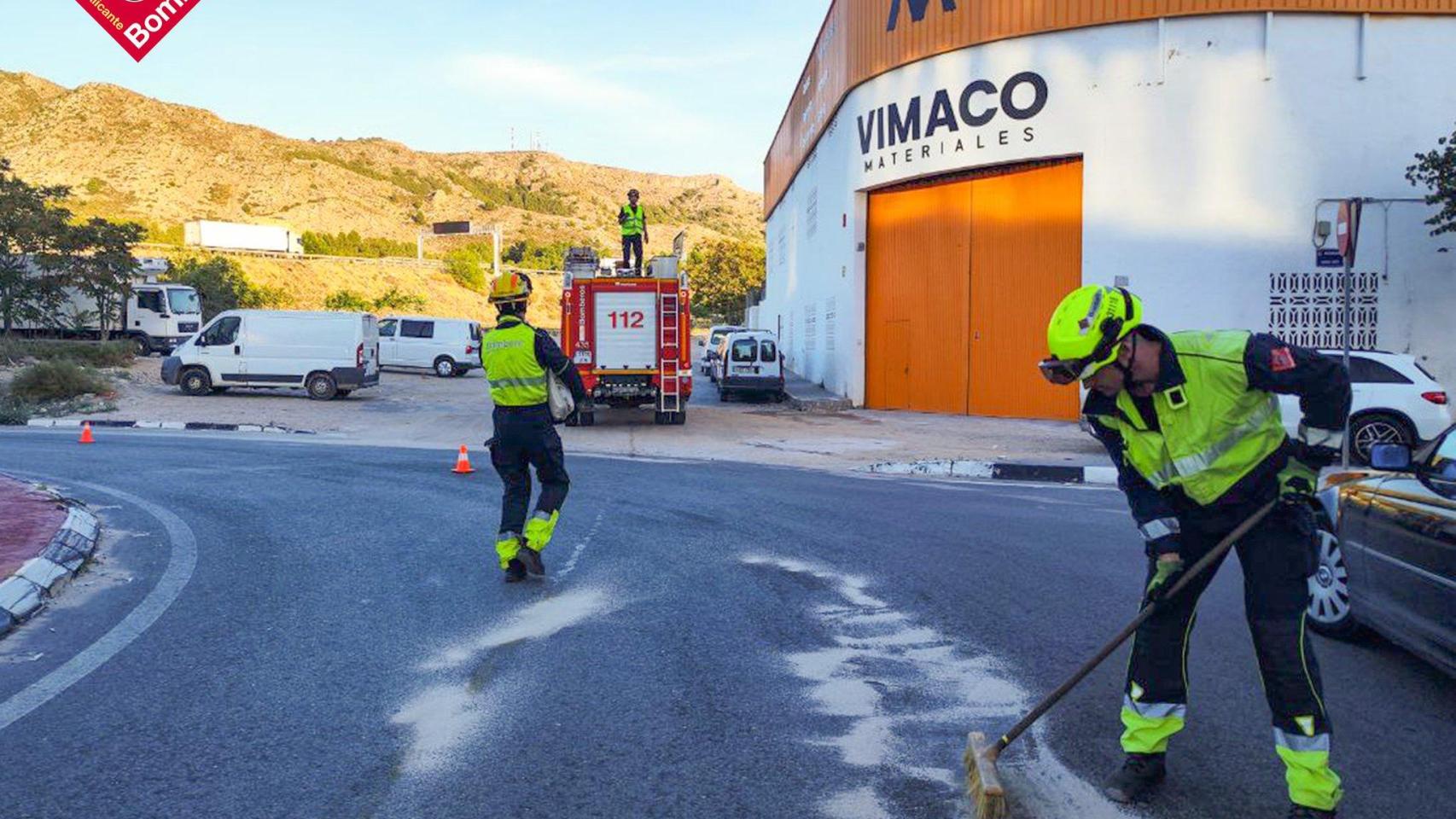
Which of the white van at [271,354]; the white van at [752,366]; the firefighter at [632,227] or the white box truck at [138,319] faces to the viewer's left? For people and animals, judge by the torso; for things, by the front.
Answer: the white van at [271,354]

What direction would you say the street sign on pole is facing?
to the viewer's left

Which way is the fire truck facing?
away from the camera

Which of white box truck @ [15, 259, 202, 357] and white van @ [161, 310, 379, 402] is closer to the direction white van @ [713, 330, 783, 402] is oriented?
the white box truck

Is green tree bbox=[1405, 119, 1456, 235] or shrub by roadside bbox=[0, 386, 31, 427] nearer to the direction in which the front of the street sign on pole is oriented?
the shrub by roadside

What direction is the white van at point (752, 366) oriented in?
away from the camera

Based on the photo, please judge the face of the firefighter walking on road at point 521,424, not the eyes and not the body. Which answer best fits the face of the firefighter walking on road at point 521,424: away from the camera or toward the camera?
away from the camera

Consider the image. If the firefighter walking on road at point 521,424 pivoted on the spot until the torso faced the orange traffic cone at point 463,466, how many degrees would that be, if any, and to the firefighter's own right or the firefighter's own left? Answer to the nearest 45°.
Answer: approximately 45° to the firefighter's own left

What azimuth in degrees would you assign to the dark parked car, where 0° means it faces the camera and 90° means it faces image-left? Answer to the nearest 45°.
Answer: approximately 135°

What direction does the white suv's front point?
to the viewer's left

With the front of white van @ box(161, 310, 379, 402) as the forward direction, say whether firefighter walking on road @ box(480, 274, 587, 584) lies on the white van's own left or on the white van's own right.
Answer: on the white van's own left

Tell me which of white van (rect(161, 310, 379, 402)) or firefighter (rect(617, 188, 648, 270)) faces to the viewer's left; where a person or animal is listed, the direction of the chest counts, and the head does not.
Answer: the white van

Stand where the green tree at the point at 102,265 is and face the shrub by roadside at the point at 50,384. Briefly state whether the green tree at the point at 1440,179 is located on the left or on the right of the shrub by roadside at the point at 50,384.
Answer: left

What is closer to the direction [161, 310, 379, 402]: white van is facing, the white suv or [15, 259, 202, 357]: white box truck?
the white box truck
